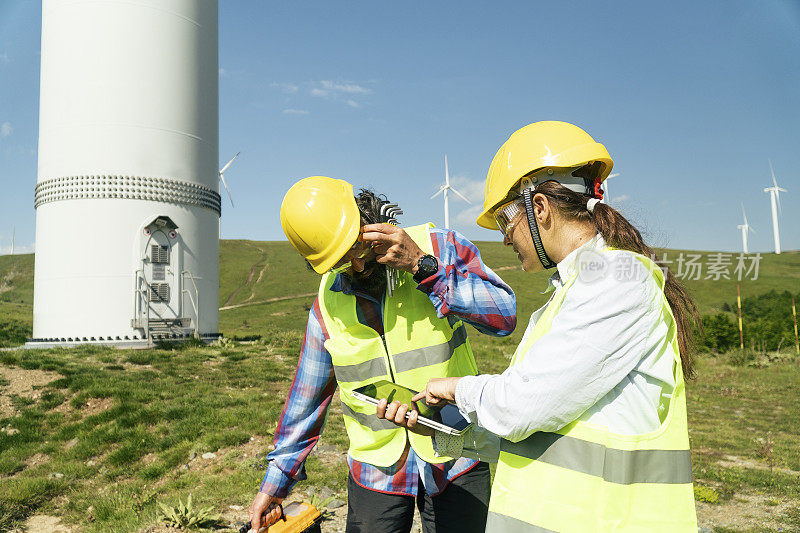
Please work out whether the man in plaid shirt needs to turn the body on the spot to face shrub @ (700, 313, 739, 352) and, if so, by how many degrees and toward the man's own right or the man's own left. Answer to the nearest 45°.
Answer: approximately 135° to the man's own left

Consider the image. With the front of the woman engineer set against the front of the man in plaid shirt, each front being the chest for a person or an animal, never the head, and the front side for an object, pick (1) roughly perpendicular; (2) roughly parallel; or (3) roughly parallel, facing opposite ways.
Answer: roughly perpendicular

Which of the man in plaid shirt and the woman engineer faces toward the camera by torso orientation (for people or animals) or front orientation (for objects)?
the man in plaid shirt

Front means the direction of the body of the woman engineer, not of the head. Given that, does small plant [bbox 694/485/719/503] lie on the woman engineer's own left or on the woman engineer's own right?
on the woman engineer's own right

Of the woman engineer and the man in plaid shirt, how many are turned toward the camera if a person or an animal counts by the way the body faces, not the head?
1

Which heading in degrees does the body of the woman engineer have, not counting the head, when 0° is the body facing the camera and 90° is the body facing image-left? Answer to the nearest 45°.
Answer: approximately 90°

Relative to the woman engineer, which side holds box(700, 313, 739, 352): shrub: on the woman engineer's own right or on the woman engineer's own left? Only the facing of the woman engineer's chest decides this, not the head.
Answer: on the woman engineer's own right

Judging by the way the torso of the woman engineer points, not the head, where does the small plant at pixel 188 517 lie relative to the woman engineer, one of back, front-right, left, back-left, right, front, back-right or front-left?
front-right

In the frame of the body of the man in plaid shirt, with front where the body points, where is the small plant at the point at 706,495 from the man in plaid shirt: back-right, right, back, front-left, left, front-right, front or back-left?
back-left

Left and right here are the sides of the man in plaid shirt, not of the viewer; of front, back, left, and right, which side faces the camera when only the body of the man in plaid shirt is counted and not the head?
front

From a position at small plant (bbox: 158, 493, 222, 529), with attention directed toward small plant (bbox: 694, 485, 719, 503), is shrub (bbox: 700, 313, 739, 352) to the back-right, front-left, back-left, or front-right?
front-left
